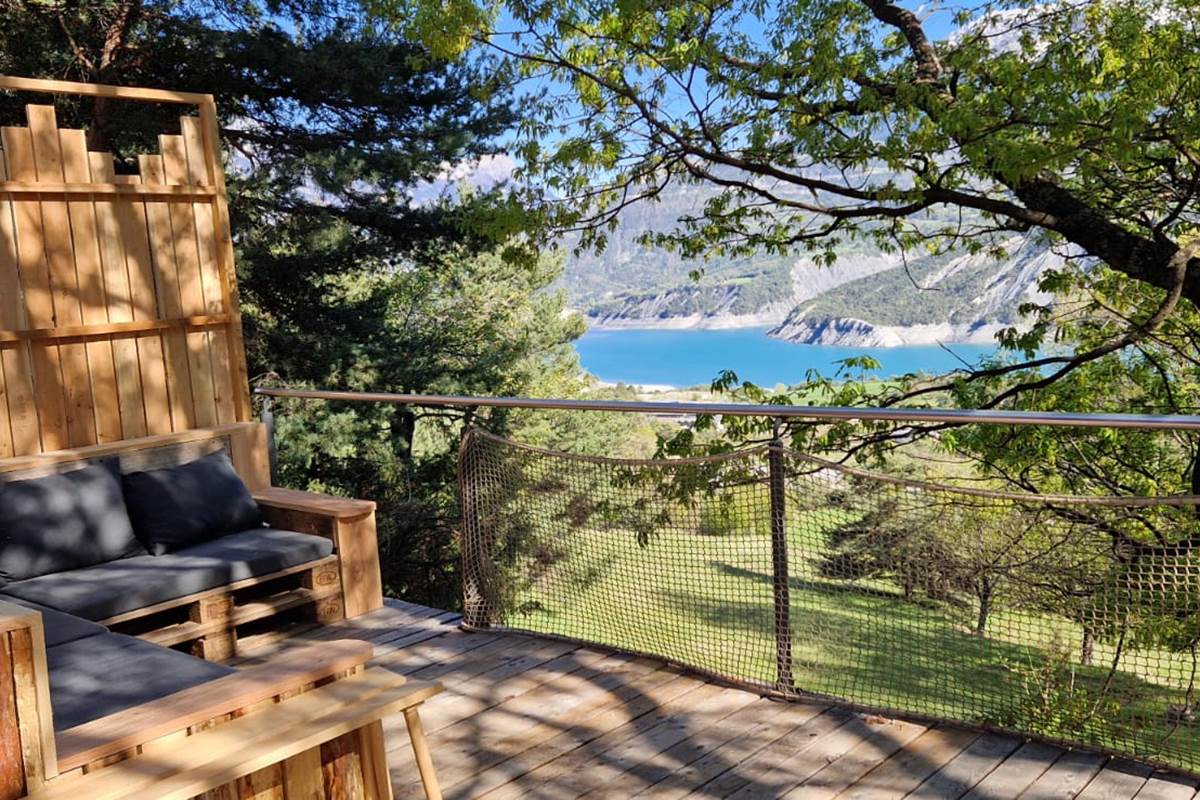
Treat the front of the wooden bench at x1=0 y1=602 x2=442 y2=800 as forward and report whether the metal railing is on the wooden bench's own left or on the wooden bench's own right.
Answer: on the wooden bench's own left

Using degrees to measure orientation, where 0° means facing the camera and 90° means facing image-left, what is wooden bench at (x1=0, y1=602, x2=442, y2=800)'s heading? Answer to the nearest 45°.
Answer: approximately 315°

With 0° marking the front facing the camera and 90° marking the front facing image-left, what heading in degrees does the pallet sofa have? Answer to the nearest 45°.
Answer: approximately 315°
